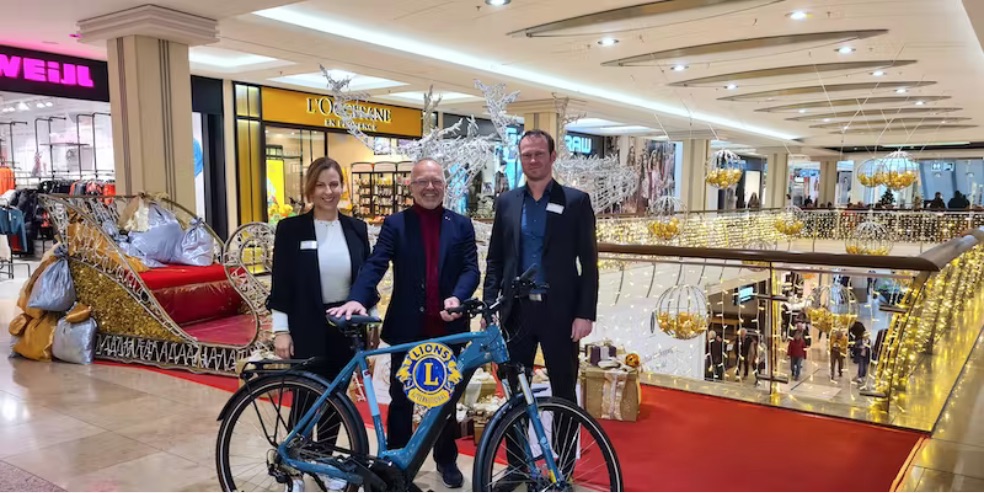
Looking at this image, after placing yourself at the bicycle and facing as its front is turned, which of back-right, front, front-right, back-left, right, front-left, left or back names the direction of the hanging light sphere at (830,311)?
front-left

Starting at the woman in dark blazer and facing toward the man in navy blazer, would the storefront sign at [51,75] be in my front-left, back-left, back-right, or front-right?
back-left

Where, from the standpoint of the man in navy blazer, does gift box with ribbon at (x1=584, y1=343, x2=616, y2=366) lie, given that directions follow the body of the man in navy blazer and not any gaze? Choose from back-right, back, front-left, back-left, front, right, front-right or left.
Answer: back-left

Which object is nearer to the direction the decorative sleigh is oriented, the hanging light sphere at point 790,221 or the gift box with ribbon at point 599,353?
the gift box with ribbon

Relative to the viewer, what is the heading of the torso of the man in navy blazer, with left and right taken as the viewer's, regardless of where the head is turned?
facing the viewer

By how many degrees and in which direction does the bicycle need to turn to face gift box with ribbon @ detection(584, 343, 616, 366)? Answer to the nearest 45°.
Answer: approximately 45° to its left

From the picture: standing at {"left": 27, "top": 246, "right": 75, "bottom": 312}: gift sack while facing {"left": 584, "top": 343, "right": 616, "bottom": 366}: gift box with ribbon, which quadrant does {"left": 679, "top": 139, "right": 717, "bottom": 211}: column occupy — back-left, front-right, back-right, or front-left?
front-left

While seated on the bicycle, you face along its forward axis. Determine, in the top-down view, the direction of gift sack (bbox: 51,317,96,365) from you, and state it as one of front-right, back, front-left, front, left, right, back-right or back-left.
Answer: back-left

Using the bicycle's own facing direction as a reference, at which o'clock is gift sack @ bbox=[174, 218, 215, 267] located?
The gift sack is roughly at 8 o'clock from the bicycle.

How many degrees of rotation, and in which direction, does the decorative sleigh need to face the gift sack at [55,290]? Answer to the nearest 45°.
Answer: approximately 180°

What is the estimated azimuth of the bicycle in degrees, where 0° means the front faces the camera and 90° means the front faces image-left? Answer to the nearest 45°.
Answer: approximately 270°

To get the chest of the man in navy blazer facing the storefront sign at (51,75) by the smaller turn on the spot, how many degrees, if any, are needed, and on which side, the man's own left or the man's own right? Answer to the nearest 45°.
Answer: approximately 135° to the man's own right

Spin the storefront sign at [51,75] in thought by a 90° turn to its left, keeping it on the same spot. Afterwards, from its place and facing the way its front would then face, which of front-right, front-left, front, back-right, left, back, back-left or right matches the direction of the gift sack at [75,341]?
back-right
